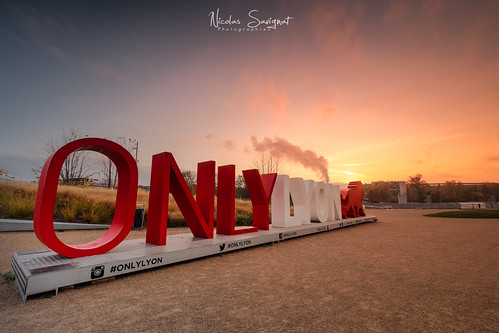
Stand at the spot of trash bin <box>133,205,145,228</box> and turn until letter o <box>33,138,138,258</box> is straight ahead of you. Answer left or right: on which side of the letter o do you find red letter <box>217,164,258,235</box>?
left

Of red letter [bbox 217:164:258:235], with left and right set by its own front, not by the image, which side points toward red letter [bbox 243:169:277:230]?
left

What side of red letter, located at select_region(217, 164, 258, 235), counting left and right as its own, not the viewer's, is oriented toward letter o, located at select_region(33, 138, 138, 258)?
right

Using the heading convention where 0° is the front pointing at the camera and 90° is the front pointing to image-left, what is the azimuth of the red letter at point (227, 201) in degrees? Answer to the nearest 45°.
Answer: approximately 315°

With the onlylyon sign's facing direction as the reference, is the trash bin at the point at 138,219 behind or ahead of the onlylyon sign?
behind

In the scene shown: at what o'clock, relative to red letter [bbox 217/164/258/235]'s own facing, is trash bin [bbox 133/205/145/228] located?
The trash bin is roughly at 6 o'clock from the red letter.
